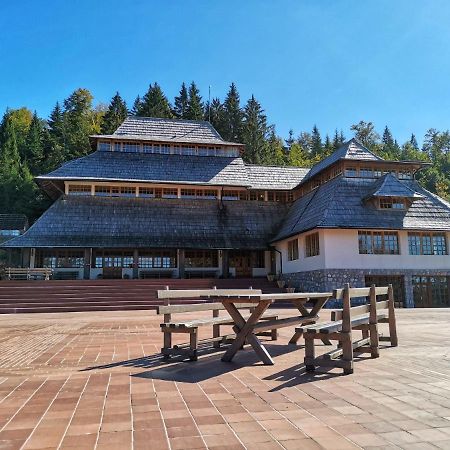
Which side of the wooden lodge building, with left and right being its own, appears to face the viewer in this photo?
front
